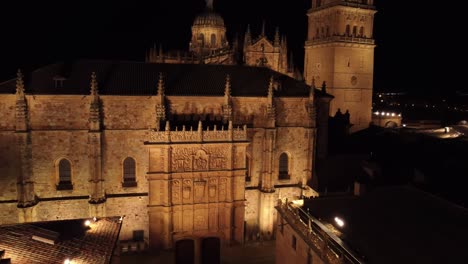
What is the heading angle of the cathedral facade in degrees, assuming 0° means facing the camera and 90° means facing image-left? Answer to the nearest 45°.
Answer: approximately 0°

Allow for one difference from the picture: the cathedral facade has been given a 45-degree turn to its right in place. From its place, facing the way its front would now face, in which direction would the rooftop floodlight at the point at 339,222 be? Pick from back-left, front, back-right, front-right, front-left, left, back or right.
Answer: left
